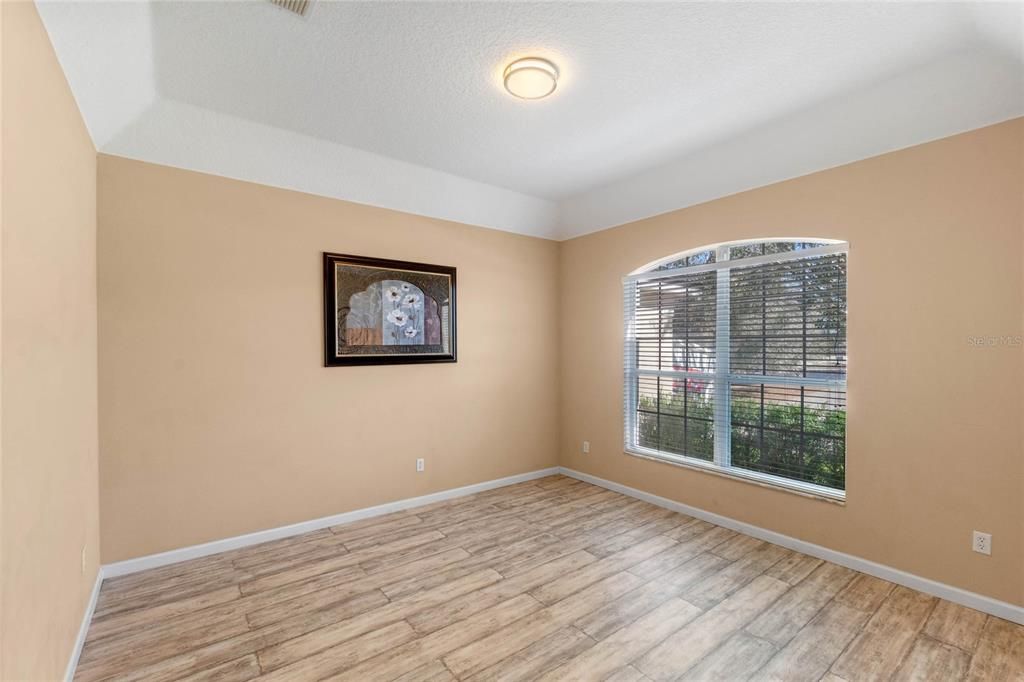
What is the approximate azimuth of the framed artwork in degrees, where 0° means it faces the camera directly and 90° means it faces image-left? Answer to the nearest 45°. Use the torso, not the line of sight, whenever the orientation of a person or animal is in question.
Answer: approximately 315°

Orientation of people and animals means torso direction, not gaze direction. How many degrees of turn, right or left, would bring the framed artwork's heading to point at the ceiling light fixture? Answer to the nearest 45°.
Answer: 0° — it already faces it
